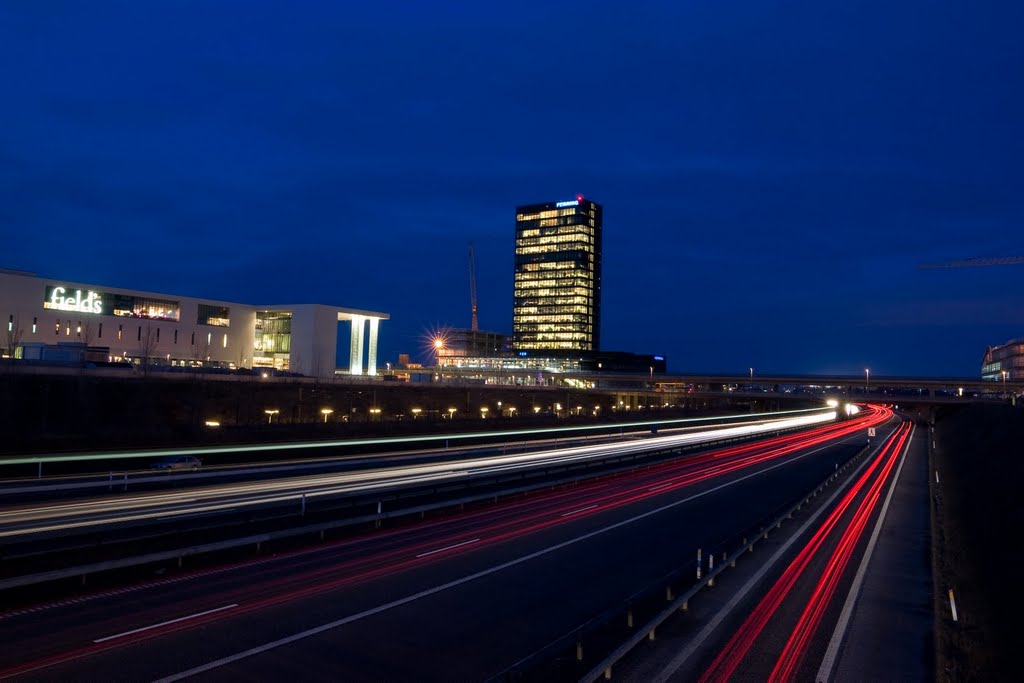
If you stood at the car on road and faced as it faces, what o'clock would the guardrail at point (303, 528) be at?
The guardrail is roughly at 10 o'clock from the car on road.

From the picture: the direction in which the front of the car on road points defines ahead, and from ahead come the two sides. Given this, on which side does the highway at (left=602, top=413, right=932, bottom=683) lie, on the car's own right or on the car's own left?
on the car's own left
